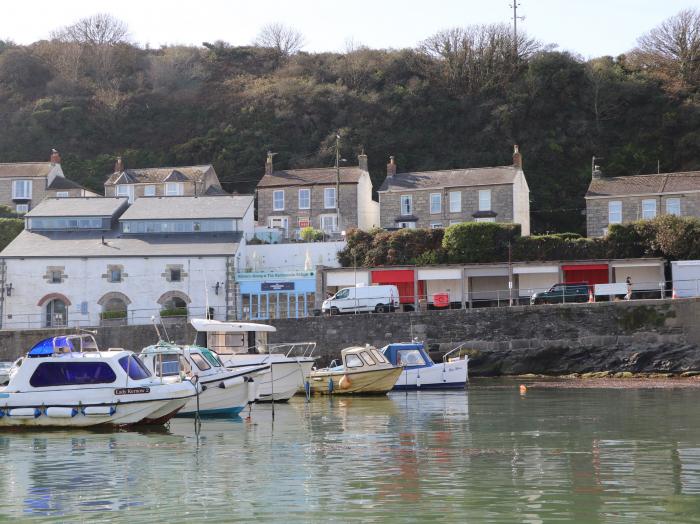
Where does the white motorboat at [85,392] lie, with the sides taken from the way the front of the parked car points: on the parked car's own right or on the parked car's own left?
on the parked car's own left

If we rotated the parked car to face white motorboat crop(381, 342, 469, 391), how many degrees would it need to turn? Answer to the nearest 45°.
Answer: approximately 90° to its left

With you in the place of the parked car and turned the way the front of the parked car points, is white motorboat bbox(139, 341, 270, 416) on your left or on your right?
on your left

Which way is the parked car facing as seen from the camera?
to the viewer's left

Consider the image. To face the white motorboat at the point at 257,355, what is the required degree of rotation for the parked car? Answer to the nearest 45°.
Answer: approximately 45° to its left
